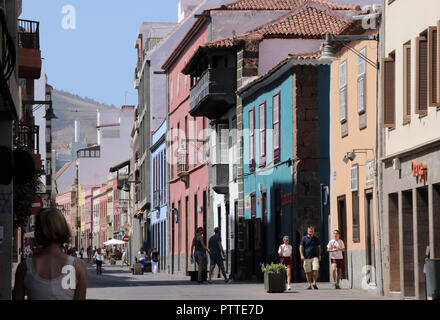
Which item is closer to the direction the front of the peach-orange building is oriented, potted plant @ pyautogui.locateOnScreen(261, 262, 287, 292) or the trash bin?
the potted plant

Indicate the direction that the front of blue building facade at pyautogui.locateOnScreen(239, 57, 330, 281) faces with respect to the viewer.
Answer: facing the viewer and to the left of the viewer

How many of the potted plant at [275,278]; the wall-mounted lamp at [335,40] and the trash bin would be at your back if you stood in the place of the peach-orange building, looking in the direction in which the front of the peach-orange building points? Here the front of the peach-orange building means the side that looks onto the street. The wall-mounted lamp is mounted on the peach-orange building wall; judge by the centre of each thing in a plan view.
0

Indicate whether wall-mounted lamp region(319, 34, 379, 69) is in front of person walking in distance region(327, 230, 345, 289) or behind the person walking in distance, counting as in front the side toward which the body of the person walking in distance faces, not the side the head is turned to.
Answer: in front

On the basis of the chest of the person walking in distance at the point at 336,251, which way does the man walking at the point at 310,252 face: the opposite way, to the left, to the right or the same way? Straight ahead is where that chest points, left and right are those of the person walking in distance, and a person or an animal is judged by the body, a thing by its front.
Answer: the same way

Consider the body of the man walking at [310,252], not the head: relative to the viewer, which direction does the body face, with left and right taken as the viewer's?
facing the viewer

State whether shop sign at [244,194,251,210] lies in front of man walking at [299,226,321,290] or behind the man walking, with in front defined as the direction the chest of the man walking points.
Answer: behind

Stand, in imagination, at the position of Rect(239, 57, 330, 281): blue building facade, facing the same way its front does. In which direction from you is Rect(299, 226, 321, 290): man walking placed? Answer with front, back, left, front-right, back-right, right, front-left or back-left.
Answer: front-left

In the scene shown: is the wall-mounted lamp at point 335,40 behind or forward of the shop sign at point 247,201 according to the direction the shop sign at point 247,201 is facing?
forward

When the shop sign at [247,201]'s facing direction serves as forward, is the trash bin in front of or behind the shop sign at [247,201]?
in front
